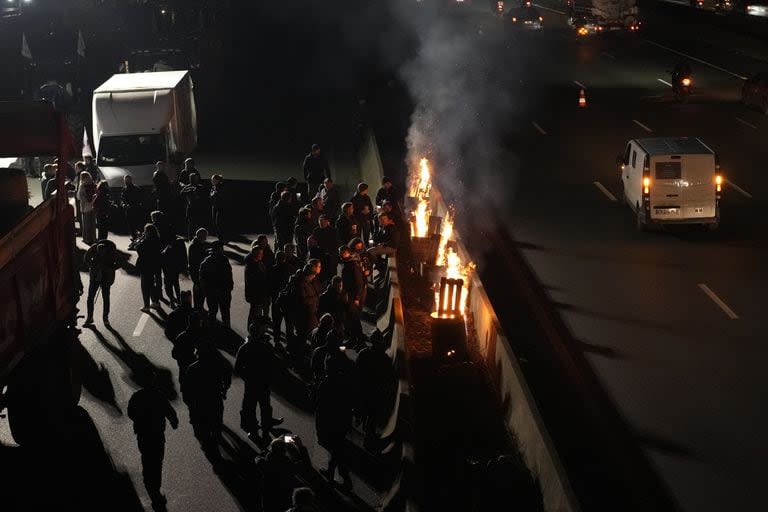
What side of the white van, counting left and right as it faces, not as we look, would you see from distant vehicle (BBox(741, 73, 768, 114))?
front

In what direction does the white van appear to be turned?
away from the camera

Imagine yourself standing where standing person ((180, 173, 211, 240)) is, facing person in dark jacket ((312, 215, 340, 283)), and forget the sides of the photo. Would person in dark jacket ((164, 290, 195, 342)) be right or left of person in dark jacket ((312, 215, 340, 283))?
right

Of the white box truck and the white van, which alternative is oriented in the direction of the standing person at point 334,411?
the white box truck

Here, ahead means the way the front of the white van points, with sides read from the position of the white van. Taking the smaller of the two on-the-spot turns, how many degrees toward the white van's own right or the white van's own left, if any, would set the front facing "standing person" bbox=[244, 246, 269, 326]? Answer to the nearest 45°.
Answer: approximately 135° to the white van's own left

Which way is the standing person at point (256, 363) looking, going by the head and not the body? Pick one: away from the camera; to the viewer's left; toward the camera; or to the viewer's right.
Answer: away from the camera

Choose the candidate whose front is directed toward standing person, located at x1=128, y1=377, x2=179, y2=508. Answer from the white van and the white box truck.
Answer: the white box truck

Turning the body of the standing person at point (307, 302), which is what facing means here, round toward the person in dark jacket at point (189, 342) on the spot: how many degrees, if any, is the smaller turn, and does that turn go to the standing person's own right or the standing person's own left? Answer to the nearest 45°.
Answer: approximately 135° to the standing person's own right

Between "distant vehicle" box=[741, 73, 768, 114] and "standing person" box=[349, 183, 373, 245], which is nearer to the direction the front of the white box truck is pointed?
the standing person

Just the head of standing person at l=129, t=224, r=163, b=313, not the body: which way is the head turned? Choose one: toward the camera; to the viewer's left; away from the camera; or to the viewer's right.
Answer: away from the camera

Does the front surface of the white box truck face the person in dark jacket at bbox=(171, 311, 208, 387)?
yes

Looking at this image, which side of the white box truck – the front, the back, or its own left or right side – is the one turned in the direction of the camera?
front

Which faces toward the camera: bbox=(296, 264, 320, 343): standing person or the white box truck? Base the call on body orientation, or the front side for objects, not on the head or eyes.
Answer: the white box truck

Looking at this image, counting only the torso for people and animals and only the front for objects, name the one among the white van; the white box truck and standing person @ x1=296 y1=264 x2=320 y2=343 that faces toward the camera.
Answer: the white box truck

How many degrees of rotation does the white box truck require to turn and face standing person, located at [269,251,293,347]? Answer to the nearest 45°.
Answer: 0° — it already faces them

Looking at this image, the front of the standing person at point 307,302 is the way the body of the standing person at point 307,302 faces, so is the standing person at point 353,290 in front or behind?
in front
